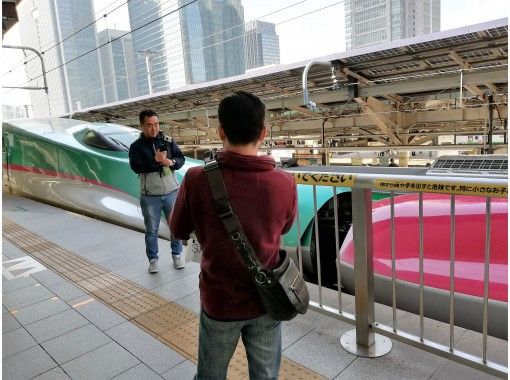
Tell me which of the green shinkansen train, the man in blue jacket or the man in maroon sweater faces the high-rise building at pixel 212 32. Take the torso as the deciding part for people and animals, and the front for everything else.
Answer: the man in maroon sweater

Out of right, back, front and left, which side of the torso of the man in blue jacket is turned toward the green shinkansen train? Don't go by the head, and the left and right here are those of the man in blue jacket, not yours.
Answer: back

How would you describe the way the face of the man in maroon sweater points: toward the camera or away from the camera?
away from the camera

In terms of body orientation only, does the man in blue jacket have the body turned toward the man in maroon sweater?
yes

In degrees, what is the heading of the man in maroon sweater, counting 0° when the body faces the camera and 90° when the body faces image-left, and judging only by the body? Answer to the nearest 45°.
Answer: approximately 180°

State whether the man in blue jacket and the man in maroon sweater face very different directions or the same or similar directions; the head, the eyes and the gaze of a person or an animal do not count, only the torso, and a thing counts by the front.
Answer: very different directions

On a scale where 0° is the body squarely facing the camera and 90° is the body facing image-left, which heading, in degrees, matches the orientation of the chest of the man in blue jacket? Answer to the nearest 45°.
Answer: approximately 0°

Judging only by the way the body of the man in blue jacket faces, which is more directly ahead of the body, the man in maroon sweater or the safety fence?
the man in maroon sweater

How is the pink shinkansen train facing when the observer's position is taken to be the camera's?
facing away from the viewer and to the left of the viewer

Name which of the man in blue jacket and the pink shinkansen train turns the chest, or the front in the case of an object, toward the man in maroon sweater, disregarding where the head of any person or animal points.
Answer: the man in blue jacket
